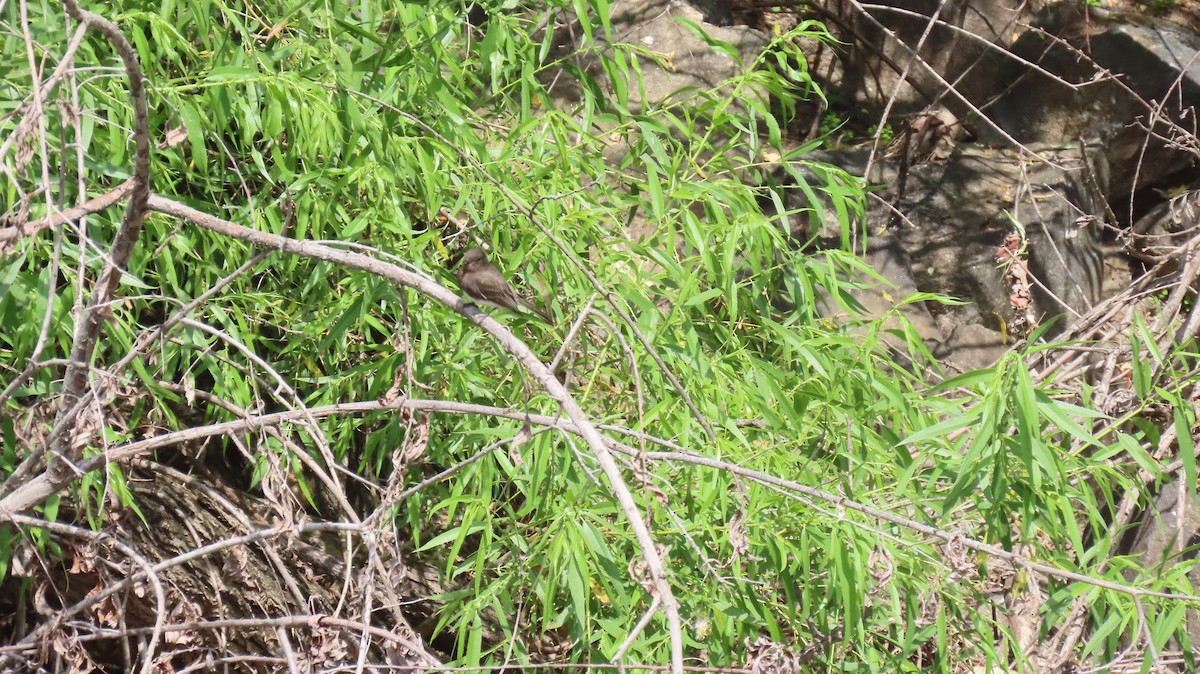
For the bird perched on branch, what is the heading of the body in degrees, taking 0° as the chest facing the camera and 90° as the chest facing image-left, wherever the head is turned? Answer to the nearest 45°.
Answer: approximately 90°
